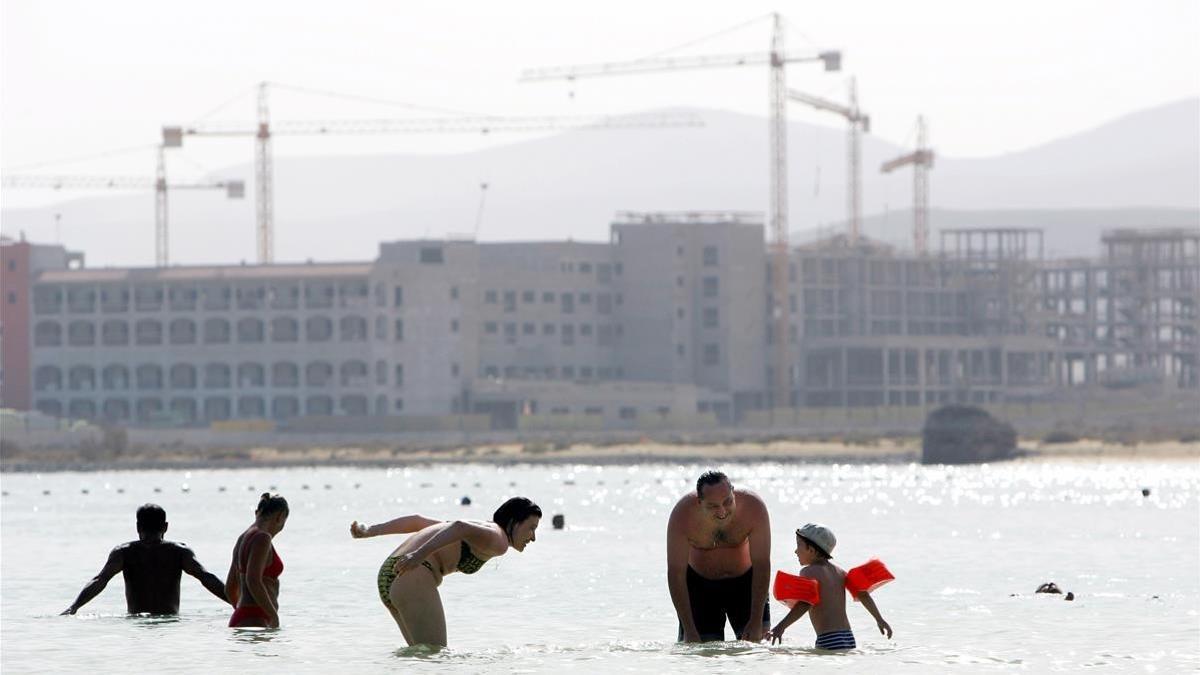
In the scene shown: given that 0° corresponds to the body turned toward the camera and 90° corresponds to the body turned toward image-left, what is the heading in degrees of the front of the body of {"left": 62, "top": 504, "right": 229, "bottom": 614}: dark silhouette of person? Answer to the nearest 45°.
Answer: approximately 180°

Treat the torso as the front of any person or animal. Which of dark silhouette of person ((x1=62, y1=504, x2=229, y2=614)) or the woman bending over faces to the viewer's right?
the woman bending over

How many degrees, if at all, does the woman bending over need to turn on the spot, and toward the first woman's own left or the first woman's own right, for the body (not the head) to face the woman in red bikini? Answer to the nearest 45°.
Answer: approximately 135° to the first woman's own left

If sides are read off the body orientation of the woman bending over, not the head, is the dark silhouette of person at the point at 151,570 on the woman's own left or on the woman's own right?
on the woman's own left

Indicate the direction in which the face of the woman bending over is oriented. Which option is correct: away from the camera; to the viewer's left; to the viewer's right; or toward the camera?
to the viewer's right

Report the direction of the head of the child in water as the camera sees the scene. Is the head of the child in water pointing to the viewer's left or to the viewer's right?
to the viewer's left

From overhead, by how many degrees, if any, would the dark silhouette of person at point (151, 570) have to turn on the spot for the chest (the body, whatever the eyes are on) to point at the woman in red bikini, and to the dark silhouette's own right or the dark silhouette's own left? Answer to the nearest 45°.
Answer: approximately 135° to the dark silhouette's own right

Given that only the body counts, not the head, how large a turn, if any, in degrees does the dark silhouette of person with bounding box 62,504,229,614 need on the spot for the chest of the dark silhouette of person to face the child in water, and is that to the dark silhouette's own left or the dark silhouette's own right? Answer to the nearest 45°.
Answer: approximately 135° to the dark silhouette's own right

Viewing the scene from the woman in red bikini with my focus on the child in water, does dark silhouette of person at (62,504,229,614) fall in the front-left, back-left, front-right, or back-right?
back-left

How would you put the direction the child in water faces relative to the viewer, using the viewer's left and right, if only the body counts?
facing away from the viewer and to the left of the viewer

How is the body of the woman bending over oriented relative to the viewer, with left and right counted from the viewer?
facing to the right of the viewer

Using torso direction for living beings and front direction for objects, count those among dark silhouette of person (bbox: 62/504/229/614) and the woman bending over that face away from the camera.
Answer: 1

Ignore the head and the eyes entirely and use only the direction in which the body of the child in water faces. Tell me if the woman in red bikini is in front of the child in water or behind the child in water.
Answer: in front

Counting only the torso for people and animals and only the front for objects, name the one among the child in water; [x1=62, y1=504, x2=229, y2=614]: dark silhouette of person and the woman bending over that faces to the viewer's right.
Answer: the woman bending over
